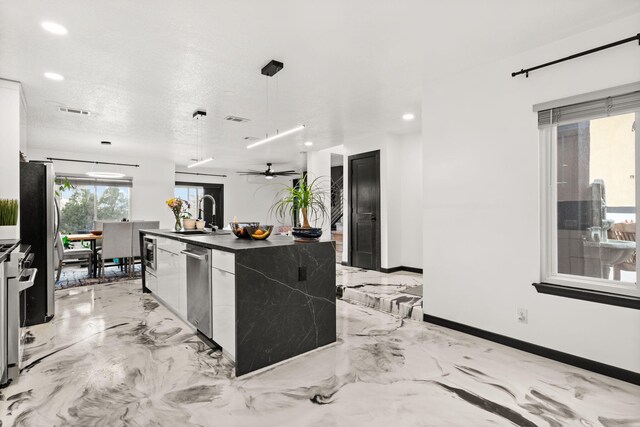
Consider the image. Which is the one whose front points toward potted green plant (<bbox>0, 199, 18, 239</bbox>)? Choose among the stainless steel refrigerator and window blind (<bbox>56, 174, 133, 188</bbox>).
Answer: the window blind

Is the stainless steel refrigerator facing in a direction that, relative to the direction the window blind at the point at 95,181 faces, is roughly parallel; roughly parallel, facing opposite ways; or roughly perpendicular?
roughly perpendicular

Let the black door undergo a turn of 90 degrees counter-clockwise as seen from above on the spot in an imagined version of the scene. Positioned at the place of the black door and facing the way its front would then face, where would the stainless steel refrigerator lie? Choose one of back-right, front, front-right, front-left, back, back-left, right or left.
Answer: right

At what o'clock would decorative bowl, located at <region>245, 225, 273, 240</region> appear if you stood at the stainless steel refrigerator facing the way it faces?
The decorative bowl is roughly at 2 o'clock from the stainless steel refrigerator.

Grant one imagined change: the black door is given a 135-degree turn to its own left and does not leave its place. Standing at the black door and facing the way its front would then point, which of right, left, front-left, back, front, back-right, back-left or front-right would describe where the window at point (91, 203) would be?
back

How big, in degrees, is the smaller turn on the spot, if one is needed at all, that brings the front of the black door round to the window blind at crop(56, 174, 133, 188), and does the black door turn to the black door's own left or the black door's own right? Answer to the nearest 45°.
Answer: approximately 45° to the black door's own right

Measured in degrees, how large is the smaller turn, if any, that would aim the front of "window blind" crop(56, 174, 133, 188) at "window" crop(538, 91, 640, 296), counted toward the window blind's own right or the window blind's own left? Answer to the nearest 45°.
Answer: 0° — it already faces it

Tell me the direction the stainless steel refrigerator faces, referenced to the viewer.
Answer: facing to the right of the viewer

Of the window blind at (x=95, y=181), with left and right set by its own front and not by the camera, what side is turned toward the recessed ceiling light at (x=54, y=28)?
front

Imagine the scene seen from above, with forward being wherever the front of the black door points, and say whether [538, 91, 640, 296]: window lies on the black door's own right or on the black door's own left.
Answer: on the black door's own left

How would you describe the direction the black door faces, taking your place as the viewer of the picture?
facing the viewer and to the left of the viewer

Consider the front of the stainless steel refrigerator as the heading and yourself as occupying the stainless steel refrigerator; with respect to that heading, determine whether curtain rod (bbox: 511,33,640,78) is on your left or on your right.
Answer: on your right

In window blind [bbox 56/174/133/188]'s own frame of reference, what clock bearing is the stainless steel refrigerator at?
The stainless steel refrigerator is roughly at 12 o'clock from the window blind.

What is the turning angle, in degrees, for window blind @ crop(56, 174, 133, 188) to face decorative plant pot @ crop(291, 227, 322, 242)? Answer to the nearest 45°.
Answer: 0° — it already faces it

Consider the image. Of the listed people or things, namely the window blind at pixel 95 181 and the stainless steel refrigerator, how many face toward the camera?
1

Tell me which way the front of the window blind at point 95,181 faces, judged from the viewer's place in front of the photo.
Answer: facing the viewer
